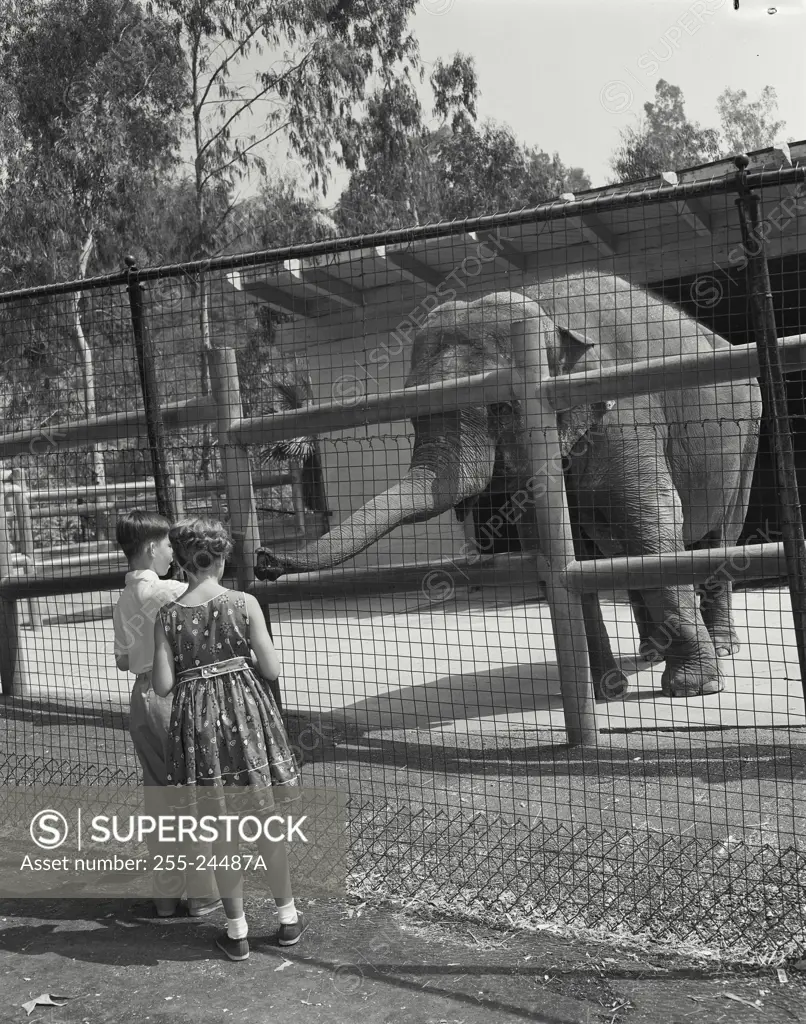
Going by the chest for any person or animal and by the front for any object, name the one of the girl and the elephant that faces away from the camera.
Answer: the girl

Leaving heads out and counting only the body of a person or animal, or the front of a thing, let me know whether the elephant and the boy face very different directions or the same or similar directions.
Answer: very different directions

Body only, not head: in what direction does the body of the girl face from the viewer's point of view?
away from the camera

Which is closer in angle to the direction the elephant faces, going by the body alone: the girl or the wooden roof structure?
the girl

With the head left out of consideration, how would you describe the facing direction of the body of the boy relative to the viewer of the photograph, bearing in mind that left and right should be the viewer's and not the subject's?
facing away from the viewer and to the right of the viewer

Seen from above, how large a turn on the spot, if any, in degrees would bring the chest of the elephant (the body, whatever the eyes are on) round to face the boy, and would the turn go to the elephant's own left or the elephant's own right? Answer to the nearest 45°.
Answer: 0° — it already faces them

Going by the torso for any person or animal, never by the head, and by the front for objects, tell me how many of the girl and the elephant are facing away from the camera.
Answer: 1
